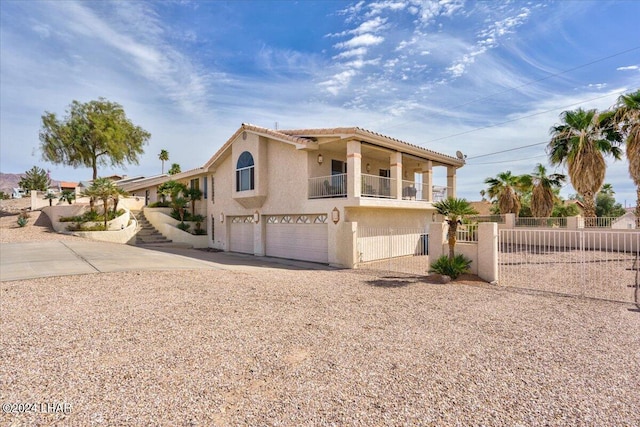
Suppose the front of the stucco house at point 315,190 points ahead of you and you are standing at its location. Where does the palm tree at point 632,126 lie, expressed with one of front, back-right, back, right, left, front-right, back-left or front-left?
back-left

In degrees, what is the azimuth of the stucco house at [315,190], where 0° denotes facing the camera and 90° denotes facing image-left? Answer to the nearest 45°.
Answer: approximately 45°

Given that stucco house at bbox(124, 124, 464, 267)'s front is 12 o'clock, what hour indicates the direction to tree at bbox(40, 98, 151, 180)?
The tree is roughly at 3 o'clock from the stucco house.

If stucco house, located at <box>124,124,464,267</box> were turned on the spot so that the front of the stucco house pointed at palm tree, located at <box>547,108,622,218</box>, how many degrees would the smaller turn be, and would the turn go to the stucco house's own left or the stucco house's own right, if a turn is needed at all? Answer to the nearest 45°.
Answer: approximately 135° to the stucco house's own left

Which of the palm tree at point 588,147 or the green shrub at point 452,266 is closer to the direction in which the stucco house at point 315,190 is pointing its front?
the green shrub

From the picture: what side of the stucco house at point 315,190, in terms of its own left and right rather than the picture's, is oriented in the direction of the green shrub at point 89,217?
right

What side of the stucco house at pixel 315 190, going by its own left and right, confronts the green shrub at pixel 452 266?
left

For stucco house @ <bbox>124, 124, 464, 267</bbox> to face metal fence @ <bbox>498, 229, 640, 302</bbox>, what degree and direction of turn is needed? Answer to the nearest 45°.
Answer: approximately 90° to its left

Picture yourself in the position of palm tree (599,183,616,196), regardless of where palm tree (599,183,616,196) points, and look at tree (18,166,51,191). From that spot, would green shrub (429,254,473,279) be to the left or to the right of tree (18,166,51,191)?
left

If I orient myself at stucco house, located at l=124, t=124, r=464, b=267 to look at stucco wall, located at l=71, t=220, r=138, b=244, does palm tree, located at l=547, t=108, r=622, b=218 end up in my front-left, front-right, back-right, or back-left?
back-right

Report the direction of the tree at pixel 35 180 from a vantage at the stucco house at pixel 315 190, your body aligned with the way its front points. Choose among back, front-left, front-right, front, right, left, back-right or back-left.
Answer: right

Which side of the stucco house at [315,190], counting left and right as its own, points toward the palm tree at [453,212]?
left
